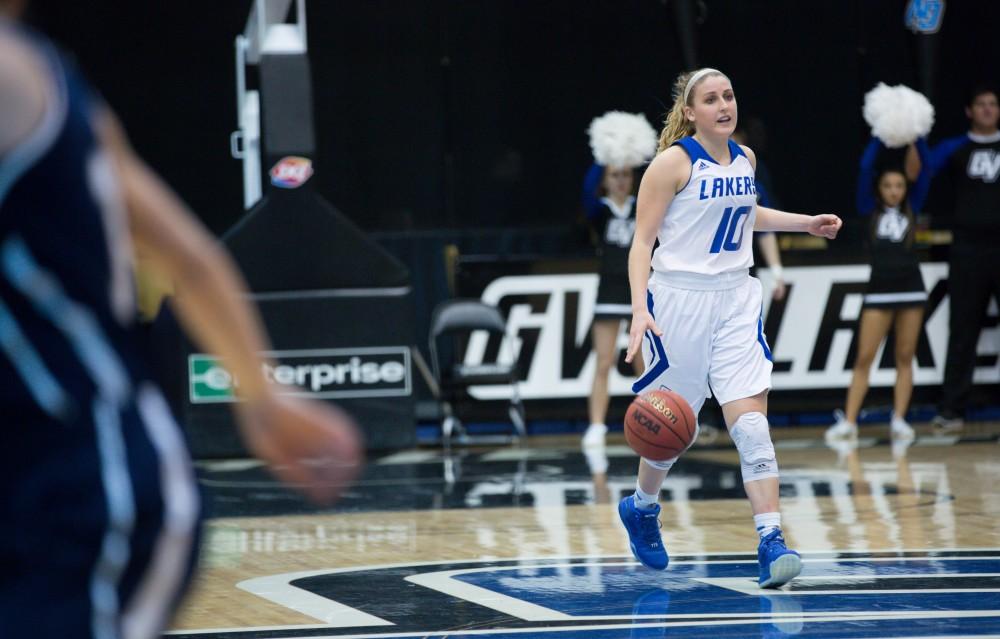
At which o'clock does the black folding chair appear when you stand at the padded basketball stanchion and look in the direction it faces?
The black folding chair is roughly at 8 o'clock from the padded basketball stanchion.

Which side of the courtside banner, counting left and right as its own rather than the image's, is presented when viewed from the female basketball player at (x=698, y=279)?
front

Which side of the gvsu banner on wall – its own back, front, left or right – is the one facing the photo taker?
front

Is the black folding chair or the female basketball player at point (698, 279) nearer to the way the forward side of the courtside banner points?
the female basketball player

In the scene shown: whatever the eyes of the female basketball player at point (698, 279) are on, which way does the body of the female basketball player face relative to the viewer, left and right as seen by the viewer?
facing the viewer and to the right of the viewer

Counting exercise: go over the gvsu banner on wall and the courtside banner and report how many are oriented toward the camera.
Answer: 2

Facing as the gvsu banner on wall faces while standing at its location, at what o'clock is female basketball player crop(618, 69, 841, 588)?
The female basketball player is roughly at 12 o'clock from the gvsu banner on wall.

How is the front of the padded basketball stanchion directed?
toward the camera

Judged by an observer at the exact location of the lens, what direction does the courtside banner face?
facing the viewer

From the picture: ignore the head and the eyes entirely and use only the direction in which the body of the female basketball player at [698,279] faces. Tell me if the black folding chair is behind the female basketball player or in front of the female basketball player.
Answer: behind

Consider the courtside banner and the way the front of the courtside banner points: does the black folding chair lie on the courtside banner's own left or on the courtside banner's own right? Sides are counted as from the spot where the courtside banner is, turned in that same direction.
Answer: on the courtside banner's own left
